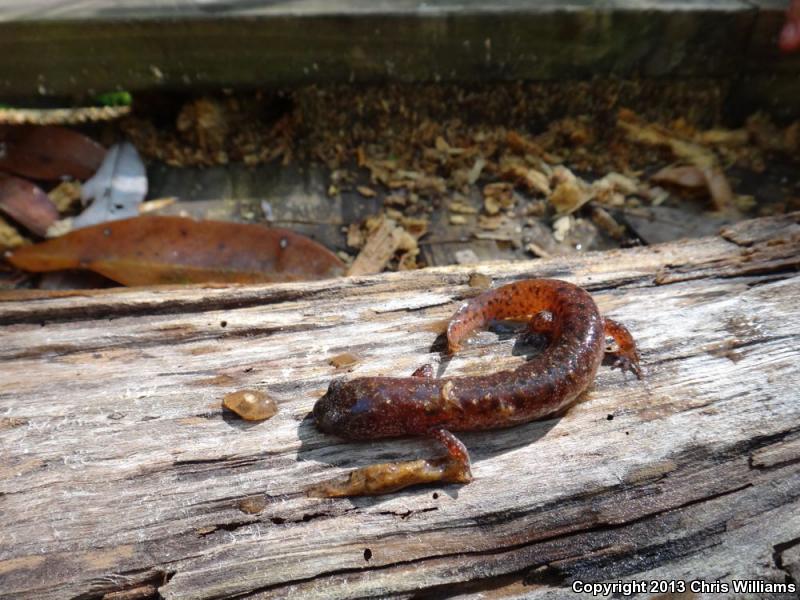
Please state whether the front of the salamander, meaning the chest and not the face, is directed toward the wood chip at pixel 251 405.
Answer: yes

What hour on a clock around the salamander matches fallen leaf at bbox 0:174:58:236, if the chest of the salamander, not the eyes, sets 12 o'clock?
The fallen leaf is roughly at 1 o'clock from the salamander.

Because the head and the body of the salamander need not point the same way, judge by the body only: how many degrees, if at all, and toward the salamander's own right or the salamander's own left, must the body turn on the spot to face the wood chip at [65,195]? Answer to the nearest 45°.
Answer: approximately 45° to the salamander's own right

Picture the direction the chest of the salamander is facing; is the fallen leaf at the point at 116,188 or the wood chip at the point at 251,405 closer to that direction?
the wood chip

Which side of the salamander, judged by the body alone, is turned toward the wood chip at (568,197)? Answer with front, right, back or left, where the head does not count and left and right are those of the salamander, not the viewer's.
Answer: right

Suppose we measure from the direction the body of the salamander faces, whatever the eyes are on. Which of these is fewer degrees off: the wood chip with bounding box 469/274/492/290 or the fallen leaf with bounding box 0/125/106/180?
the fallen leaf

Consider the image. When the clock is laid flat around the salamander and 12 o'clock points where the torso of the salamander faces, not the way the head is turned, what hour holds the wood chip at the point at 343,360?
The wood chip is roughly at 1 o'clock from the salamander.

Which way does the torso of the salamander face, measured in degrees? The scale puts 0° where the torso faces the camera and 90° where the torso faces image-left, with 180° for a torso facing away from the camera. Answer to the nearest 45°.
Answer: approximately 90°

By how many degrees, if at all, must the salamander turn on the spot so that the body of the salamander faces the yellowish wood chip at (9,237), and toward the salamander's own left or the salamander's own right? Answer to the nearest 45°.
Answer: approximately 45° to the salamander's own right

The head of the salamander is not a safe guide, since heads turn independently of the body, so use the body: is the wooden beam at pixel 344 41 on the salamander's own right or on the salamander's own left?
on the salamander's own right

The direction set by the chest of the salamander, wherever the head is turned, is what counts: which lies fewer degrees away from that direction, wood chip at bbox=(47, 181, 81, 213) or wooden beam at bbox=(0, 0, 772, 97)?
the wood chip
